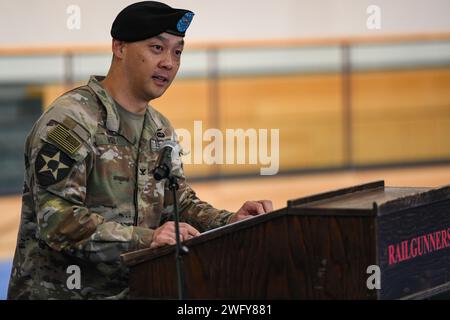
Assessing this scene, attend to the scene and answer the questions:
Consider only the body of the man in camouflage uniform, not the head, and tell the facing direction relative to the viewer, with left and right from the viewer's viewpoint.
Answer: facing the viewer and to the right of the viewer

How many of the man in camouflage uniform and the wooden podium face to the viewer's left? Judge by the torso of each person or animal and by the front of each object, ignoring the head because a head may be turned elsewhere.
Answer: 0

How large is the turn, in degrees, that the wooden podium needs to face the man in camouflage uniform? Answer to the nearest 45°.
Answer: approximately 180°

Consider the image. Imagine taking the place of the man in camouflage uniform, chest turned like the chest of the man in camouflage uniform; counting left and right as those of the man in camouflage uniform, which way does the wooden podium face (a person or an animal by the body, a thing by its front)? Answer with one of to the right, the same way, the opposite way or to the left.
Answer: the same way

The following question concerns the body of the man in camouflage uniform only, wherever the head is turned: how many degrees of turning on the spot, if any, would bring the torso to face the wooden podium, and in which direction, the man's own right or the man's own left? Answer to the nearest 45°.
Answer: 0° — they already face it

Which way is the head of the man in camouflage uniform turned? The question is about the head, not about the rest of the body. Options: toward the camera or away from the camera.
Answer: toward the camera
